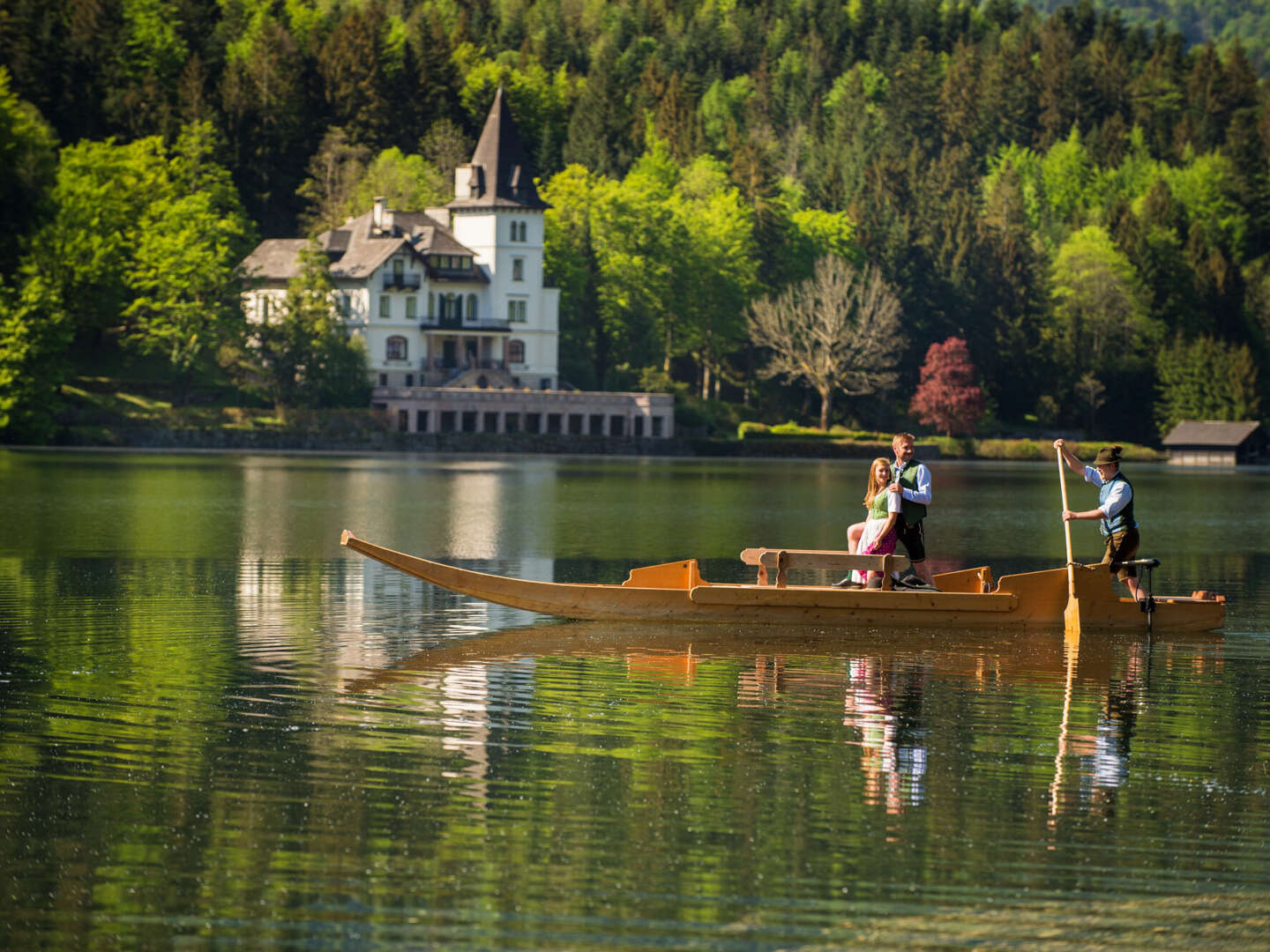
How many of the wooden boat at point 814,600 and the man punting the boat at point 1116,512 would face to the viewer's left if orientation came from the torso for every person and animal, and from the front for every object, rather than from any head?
2

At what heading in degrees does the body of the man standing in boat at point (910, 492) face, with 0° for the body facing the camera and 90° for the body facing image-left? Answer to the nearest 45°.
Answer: approximately 45°

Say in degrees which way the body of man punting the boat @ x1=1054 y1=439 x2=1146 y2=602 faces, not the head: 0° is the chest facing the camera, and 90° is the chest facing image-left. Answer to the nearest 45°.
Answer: approximately 90°

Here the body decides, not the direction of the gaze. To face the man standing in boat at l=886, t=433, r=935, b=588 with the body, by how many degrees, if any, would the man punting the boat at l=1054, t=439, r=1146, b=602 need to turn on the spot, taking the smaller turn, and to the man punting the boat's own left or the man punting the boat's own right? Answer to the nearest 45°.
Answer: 0° — they already face them

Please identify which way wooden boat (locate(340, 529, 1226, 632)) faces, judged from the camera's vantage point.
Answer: facing to the left of the viewer
